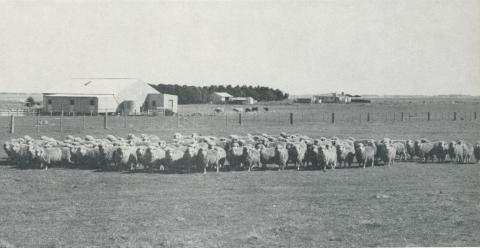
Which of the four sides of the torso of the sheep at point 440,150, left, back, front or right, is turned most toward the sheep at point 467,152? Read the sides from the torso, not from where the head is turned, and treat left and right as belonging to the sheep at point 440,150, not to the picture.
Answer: left

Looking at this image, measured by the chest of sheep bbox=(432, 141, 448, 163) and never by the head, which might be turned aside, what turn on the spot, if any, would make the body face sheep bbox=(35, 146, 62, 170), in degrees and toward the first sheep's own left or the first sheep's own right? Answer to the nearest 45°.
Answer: approximately 45° to the first sheep's own right

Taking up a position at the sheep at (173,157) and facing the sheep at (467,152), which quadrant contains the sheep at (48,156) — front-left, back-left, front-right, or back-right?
back-left

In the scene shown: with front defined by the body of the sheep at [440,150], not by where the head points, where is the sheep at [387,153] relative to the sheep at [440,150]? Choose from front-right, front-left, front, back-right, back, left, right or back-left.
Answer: front-right

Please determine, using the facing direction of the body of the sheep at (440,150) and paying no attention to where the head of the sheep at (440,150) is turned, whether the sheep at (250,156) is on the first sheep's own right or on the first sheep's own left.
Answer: on the first sheep's own right

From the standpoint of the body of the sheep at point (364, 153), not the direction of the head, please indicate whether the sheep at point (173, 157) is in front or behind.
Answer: in front

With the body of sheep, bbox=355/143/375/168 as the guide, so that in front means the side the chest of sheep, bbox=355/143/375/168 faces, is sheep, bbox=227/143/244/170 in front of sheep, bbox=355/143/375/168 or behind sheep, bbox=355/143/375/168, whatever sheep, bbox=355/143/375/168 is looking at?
in front

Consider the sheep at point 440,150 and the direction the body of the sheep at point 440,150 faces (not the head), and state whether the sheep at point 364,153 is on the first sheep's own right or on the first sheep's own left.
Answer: on the first sheep's own right

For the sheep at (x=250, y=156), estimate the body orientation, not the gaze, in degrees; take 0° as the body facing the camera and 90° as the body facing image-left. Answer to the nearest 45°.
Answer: approximately 45°
